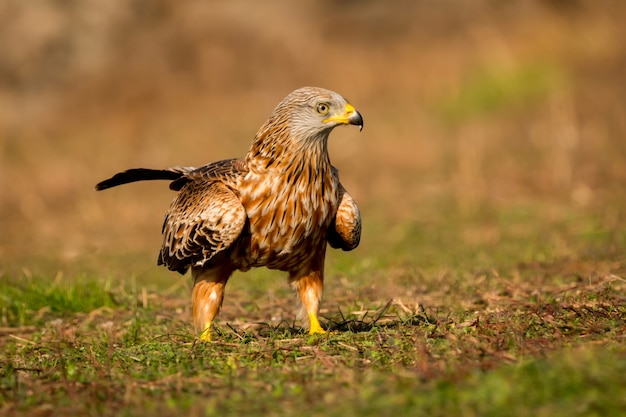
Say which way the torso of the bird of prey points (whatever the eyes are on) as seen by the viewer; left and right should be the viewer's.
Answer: facing the viewer and to the right of the viewer
